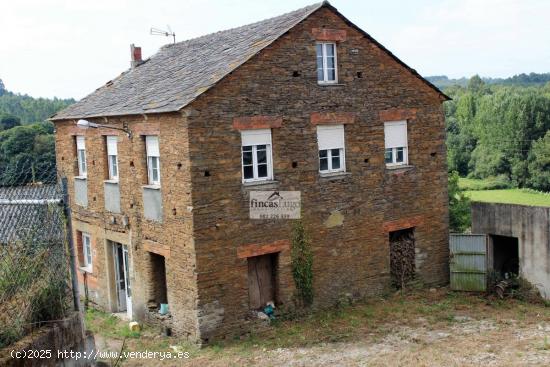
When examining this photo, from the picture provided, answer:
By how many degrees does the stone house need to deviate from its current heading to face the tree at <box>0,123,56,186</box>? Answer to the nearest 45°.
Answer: approximately 90° to its right

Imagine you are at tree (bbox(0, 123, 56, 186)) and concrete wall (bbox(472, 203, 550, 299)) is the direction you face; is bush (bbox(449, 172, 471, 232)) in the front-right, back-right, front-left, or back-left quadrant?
front-left

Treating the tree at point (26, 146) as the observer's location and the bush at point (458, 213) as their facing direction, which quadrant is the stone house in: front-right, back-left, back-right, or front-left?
front-right

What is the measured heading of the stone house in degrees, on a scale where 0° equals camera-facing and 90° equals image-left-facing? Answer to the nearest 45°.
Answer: approximately 45°

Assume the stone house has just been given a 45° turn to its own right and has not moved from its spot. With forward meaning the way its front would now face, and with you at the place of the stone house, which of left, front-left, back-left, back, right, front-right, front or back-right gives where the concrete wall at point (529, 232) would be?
back
